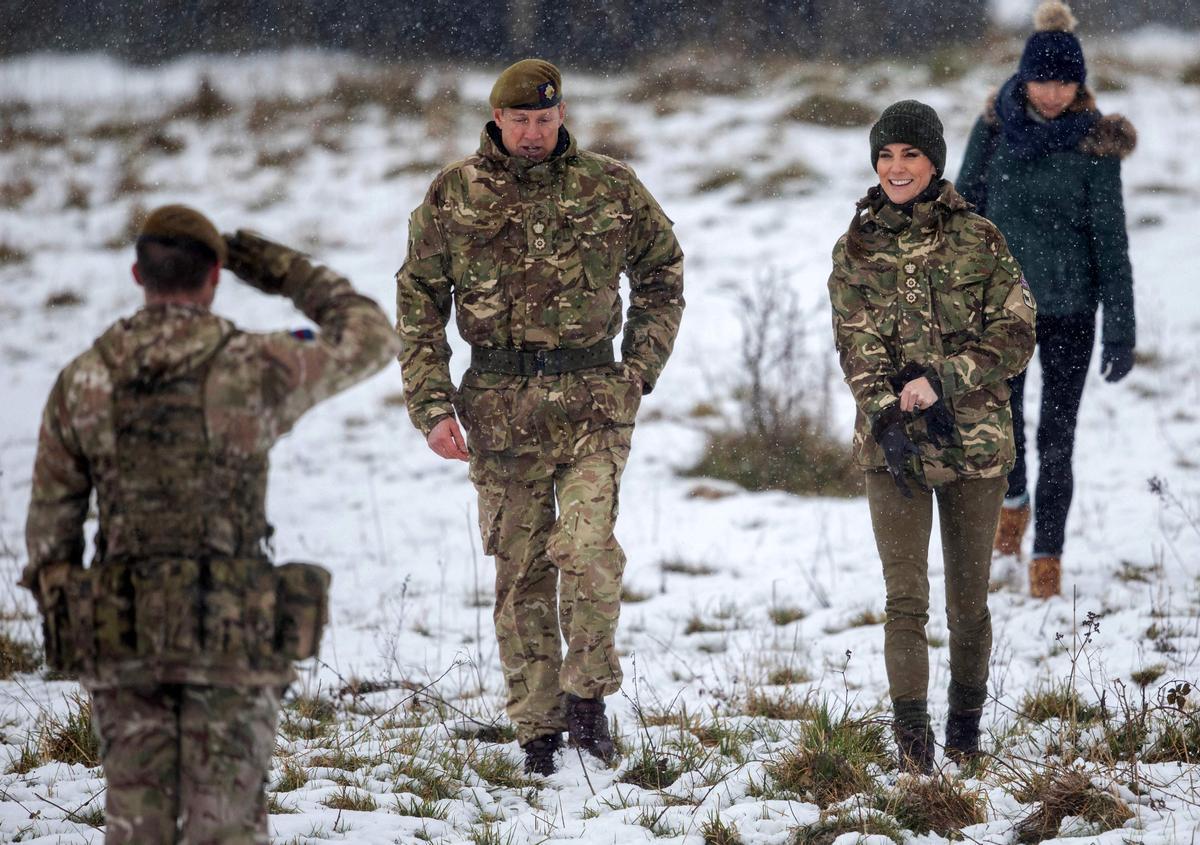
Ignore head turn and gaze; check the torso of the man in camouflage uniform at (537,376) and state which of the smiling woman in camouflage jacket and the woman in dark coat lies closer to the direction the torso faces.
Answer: the smiling woman in camouflage jacket

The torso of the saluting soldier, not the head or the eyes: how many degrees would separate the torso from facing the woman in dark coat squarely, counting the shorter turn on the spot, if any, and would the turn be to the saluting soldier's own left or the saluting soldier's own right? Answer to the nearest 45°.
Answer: approximately 45° to the saluting soldier's own right

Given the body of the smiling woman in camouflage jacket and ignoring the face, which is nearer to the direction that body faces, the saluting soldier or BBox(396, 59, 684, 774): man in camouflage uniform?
the saluting soldier

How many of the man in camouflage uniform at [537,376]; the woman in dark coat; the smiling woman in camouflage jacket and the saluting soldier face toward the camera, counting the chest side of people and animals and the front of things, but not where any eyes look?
3

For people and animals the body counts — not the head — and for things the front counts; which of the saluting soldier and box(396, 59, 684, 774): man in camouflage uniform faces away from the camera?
the saluting soldier

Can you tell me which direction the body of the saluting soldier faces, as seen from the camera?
away from the camera

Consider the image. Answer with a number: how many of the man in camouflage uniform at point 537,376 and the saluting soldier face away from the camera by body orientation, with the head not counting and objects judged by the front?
1

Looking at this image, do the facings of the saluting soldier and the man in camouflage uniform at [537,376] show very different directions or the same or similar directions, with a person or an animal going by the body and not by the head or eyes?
very different directions

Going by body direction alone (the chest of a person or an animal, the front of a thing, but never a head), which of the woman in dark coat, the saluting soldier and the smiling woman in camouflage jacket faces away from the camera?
the saluting soldier

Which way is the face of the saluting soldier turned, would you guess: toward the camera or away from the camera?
away from the camera

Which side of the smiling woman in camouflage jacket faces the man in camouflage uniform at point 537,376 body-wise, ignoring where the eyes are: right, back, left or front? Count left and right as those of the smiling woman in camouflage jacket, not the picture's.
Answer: right

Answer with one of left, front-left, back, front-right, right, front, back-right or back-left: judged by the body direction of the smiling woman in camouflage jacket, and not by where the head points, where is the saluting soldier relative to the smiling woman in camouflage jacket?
front-right
